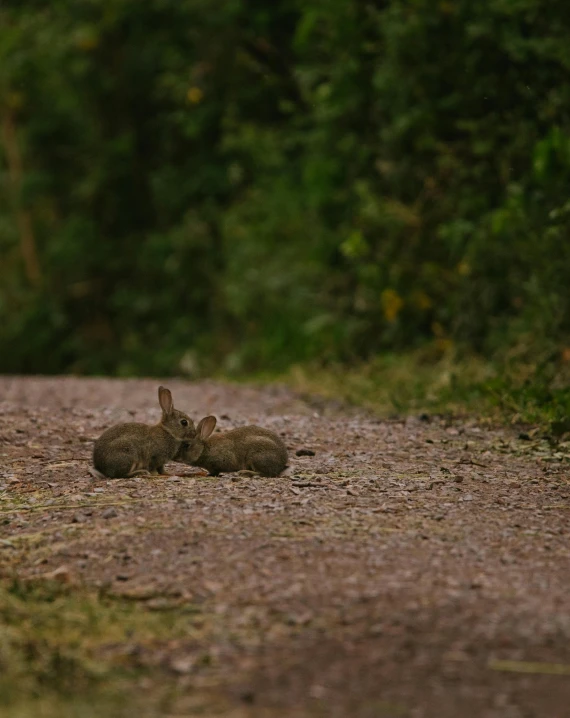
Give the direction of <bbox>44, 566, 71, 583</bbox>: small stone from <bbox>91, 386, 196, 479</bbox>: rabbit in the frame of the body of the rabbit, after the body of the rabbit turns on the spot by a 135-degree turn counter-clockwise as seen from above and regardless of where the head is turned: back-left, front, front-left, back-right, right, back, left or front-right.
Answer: back-left

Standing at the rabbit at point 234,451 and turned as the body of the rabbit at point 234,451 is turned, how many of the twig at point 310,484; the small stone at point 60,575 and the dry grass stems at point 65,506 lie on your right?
0

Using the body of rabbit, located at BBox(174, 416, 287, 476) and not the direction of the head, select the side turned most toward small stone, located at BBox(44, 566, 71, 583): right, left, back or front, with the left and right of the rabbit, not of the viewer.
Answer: left

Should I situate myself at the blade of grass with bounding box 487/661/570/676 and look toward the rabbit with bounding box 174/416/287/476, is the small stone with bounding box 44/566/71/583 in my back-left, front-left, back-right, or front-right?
front-left

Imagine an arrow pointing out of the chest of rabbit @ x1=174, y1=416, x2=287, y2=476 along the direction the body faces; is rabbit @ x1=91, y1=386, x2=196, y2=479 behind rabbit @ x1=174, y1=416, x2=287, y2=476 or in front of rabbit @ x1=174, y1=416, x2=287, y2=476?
in front

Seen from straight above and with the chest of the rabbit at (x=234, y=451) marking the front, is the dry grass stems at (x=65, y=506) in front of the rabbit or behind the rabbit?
in front

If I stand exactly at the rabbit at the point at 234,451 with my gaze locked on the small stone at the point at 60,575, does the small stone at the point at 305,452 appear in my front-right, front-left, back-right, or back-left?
back-left

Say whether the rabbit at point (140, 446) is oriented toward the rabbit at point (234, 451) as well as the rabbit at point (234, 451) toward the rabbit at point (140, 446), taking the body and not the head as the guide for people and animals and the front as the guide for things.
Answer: yes

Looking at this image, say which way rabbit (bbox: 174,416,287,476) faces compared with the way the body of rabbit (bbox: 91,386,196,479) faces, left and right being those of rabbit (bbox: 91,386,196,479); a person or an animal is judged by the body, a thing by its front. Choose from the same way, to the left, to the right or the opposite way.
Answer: the opposite way

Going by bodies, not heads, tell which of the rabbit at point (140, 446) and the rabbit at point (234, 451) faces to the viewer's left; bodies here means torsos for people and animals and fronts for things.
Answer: the rabbit at point (234, 451)

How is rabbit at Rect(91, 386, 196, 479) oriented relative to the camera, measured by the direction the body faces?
to the viewer's right

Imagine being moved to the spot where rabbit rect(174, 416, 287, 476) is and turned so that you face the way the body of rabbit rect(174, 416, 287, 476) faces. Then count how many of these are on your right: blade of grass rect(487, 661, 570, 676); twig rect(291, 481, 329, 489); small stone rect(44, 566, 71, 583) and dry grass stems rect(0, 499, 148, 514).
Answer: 0

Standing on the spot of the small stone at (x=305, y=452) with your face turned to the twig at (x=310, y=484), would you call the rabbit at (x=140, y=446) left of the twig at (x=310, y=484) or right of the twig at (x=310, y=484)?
right

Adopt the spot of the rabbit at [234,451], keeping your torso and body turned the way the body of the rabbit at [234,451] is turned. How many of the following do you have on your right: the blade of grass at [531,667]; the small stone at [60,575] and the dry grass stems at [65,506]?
0

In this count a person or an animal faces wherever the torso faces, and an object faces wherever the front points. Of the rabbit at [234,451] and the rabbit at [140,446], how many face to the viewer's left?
1

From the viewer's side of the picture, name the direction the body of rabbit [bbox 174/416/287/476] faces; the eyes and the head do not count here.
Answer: to the viewer's left

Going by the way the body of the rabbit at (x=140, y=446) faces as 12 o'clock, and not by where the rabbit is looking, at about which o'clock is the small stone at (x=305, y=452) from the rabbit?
The small stone is roughly at 11 o'clock from the rabbit.
